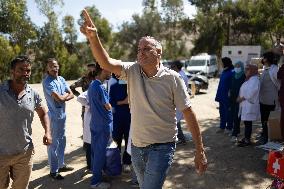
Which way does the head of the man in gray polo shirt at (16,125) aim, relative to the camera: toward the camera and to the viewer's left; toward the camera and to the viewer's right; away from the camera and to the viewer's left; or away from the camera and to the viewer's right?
toward the camera and to the viewer's right

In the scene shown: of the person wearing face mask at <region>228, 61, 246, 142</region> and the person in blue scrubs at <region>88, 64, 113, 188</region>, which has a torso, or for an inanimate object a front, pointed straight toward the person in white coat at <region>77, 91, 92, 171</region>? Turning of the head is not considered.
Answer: the person wearing face mask

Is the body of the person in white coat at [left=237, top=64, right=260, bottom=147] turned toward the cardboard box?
no

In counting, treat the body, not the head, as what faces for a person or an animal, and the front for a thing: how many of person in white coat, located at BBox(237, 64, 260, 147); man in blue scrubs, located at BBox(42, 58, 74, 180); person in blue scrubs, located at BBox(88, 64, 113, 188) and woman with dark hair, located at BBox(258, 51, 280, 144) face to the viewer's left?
2

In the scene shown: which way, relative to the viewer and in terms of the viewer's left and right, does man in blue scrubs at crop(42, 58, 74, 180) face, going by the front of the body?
facing the viewer and to the right of the viewer

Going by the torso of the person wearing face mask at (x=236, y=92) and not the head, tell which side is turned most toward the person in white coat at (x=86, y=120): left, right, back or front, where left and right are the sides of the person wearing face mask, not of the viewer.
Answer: front

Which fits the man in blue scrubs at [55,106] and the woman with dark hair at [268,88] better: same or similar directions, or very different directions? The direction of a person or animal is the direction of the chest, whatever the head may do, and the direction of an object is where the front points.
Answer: very different directions

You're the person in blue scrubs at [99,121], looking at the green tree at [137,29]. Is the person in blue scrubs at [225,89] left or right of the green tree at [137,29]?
right

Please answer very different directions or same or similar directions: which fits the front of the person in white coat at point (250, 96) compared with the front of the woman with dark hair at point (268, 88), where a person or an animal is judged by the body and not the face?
same or similar directions

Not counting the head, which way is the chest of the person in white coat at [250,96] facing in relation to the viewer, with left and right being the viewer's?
facing to the left of the viewer

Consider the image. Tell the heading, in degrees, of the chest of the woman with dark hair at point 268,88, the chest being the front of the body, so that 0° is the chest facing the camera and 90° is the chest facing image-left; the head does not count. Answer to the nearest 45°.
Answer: approximately 90°

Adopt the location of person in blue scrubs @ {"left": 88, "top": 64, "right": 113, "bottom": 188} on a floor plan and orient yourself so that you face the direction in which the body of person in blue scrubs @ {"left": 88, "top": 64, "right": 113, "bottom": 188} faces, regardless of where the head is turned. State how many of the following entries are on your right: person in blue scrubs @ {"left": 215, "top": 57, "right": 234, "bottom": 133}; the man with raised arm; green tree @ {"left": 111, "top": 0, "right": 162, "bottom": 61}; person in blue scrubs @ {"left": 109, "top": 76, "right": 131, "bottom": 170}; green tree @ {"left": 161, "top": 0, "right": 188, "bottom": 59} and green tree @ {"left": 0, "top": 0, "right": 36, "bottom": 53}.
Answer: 1
